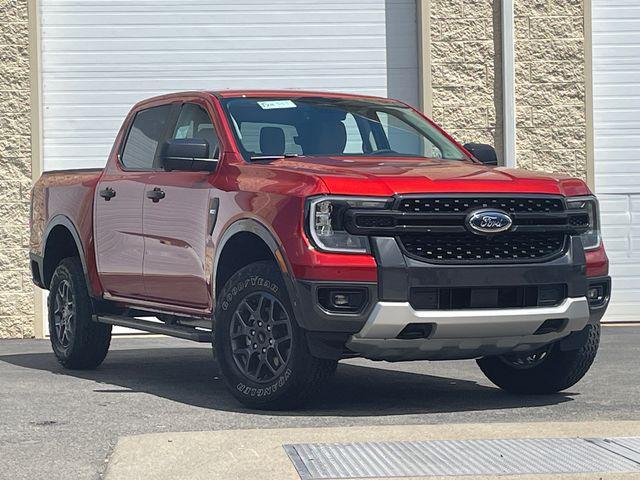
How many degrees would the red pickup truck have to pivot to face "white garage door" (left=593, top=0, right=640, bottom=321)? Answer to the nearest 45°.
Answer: approximately 135° to its left

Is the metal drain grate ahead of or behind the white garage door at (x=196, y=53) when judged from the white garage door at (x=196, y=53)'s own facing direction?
ahead

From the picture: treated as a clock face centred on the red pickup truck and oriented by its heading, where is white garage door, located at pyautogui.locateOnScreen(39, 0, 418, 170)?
The white garage door is roughly at 7 o'clock from the red pickup truck.

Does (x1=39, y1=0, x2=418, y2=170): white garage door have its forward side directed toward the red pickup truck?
yes

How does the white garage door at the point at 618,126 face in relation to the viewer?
toward the camera

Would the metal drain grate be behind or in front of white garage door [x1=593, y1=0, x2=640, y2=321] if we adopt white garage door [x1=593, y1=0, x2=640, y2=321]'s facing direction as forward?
in front

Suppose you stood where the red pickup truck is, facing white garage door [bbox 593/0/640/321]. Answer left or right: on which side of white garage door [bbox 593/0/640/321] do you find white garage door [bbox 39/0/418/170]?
left

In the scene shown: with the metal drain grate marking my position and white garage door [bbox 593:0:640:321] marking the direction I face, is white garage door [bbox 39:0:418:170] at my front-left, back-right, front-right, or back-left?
front-left

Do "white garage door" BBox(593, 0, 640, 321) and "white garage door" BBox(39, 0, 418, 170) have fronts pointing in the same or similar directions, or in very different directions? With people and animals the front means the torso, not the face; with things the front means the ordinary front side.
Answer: same or similar directions

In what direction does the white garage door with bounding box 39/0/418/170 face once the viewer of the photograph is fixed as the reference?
facing the viewer

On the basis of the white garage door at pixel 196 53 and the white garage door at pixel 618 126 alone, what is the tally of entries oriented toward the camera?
2

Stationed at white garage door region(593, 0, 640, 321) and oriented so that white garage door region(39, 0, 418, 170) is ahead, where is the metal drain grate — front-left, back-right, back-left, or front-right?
front-left

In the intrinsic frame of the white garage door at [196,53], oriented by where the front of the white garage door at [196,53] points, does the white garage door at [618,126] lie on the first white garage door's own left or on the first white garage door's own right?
on the first white garage door's own left

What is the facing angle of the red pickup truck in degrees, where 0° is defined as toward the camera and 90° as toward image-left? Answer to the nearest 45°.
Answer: approximately 315°

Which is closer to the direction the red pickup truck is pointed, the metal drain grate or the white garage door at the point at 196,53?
the metal drain grate
